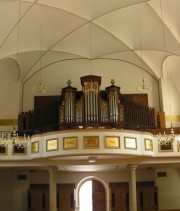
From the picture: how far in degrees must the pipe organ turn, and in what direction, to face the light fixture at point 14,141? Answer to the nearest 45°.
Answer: approximately 45° to its right

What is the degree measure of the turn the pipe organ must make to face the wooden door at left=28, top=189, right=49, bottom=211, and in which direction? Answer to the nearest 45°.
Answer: approximately 135° to its right

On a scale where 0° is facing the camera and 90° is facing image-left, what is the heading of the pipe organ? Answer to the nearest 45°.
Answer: approximately 0°
